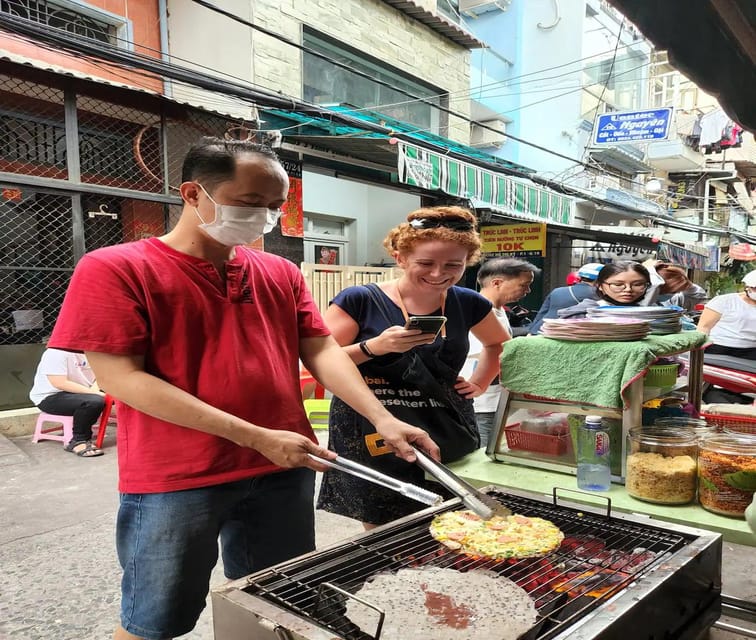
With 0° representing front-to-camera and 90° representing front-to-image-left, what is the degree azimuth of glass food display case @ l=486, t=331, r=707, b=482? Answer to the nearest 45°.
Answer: approximately 45°

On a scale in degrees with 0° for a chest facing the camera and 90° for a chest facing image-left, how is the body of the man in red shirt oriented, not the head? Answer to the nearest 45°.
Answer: approximately 315°

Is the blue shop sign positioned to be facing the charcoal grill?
yes

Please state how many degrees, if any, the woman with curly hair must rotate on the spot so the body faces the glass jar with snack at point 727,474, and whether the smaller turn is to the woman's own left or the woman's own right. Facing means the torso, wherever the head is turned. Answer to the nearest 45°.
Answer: approximately 45° to the woman's own left

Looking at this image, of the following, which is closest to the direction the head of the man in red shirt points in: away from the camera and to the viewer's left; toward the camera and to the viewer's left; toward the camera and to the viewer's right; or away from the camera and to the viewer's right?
toward the camera and to the viewer's right
